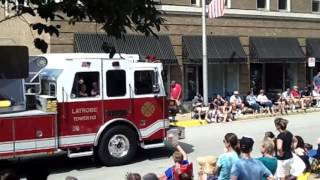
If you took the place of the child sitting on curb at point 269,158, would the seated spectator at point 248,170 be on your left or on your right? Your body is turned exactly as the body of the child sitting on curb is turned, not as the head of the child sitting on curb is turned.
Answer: on your left

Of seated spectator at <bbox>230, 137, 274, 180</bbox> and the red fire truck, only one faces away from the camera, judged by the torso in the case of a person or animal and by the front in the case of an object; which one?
the seated spectator

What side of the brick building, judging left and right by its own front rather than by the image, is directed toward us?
front

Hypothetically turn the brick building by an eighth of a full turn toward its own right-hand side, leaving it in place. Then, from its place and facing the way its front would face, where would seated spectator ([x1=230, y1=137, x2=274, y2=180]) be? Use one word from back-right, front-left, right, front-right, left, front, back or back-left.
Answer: front-left

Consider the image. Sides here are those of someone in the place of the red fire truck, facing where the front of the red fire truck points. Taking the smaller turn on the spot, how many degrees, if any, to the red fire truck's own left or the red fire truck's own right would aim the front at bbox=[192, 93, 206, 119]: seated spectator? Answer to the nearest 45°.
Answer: approximately 45° to the red fire truck's own left

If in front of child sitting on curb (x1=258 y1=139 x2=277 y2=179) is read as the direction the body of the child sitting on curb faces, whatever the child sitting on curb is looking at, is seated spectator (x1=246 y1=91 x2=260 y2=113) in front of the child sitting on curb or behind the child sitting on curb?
in front

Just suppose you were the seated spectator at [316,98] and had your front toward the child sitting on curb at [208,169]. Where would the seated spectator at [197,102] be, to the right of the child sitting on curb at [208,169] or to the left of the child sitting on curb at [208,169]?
right

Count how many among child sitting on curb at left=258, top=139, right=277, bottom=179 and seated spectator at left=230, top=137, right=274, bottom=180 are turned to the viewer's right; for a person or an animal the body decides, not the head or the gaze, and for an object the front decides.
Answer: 0

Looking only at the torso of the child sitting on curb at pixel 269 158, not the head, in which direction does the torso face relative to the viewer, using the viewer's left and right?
facing away from the viewer and to the left of the viewer

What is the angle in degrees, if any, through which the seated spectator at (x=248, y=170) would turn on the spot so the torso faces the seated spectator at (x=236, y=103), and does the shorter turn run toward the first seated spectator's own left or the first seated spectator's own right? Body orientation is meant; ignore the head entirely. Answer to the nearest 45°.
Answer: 0° — they already face them

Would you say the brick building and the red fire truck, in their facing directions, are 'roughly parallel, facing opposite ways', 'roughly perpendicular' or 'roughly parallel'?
roughly perpendicular

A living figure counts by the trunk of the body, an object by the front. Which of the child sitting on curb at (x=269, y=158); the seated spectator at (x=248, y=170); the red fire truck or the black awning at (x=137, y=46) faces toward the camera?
the black awning

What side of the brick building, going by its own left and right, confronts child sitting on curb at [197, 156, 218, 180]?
front

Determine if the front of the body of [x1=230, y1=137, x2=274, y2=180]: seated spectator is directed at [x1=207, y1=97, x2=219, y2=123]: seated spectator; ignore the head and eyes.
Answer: yes

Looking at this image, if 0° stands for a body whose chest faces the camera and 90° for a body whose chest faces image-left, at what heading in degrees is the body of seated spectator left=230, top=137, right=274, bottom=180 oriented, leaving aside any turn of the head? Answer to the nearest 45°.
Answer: approximately 180°

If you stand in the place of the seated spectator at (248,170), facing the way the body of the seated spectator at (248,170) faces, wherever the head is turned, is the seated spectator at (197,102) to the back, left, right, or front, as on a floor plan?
front

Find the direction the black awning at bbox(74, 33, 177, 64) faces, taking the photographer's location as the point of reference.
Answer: facing the viewer

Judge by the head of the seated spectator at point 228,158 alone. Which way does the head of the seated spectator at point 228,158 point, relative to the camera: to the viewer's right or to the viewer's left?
to the viewer's left
